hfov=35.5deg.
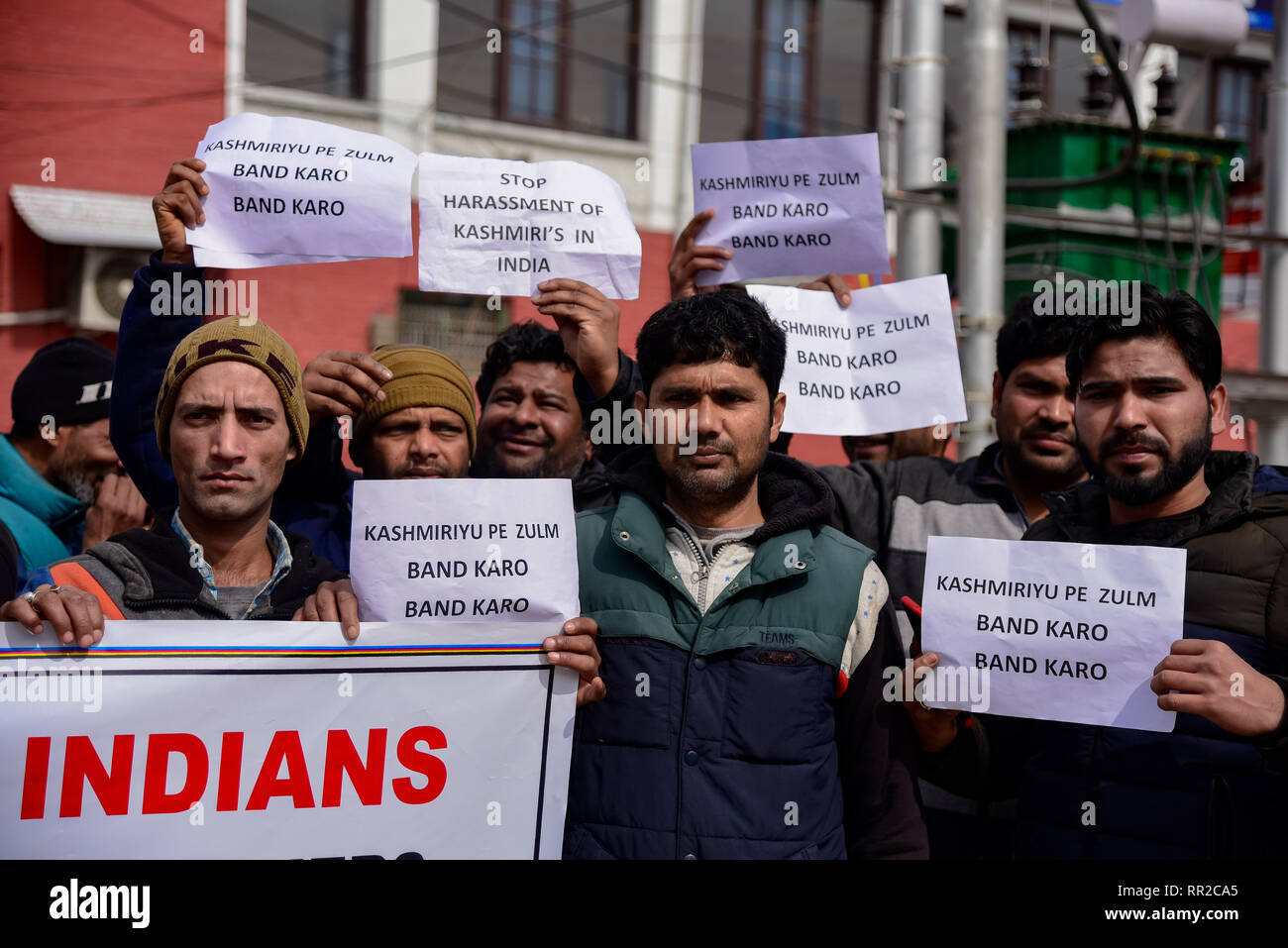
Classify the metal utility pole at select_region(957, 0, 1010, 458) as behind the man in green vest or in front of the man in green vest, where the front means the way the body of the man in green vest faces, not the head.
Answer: behind

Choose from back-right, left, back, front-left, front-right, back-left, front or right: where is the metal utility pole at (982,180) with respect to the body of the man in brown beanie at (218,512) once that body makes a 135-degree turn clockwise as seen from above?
right

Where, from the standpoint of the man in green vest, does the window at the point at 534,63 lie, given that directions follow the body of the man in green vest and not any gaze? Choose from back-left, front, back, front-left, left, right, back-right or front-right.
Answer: back

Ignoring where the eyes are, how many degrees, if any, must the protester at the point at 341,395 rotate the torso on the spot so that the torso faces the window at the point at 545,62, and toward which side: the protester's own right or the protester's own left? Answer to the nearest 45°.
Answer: approximately 180°

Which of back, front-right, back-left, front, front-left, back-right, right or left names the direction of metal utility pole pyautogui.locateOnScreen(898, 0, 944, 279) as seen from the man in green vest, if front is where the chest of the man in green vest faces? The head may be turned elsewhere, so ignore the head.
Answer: back

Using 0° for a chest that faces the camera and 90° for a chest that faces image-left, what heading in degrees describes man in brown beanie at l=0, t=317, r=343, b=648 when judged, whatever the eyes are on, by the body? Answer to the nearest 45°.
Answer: approximately 0°

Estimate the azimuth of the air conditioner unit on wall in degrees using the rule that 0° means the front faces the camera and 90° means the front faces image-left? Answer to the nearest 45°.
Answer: approximately 0°

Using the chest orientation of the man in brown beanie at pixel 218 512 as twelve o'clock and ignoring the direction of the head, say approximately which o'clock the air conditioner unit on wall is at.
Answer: The air conditioner unit on wall is roughly at 6 o'clock from the man in brown beanie.
